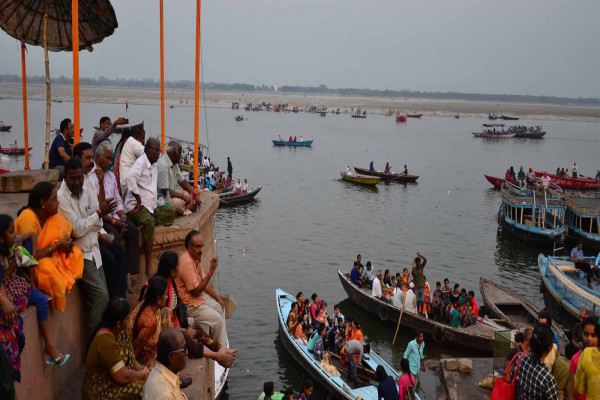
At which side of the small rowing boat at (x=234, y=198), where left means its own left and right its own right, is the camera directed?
right

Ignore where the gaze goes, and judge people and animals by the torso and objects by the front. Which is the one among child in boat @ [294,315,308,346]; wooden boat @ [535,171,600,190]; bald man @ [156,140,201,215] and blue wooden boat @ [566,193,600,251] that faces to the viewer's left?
the wooden boat

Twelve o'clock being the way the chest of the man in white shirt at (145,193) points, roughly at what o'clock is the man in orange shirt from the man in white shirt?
The man in orange shirt is roughly at 1 o'clock from the man in white shirt.

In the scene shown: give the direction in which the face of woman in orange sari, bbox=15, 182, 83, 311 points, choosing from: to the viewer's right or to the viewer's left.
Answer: to the viewer's right

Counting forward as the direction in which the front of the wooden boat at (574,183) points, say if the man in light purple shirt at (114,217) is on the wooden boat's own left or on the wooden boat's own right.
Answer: on the wooden boat's own left

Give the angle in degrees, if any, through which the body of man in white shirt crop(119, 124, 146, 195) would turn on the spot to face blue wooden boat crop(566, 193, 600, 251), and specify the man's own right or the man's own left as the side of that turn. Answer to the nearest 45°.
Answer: approximately 45° to the man's own left

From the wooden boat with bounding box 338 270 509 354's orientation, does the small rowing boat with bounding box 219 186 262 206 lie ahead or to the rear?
ahead

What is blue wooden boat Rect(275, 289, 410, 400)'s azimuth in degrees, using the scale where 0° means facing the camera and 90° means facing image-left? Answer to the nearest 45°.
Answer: approximately 135°

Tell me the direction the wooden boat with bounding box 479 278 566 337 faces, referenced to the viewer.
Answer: facing away from the viewer and to the left of the viewer

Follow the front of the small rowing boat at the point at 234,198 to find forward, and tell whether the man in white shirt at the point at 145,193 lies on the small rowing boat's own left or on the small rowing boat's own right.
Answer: on the small rowing boat's own right
